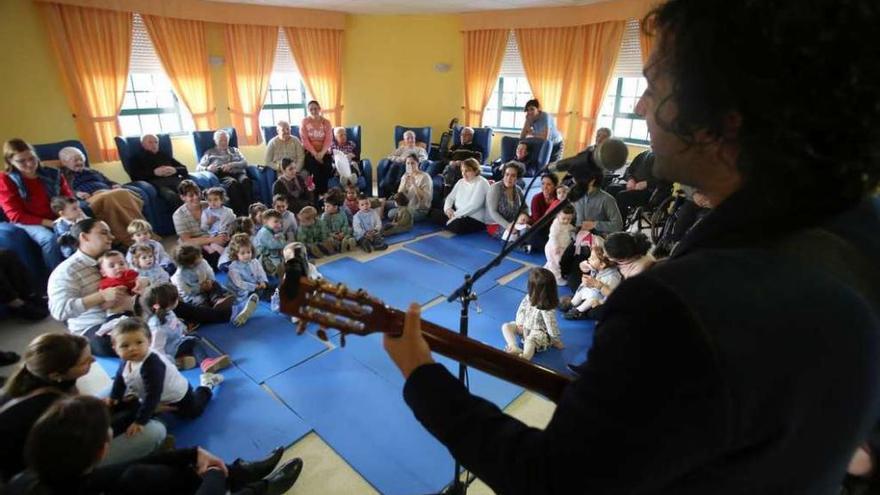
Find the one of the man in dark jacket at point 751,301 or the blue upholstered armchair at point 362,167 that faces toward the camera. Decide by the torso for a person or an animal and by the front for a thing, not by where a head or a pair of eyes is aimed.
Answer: the blue upholstered armchair

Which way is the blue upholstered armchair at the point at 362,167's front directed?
toward the camera

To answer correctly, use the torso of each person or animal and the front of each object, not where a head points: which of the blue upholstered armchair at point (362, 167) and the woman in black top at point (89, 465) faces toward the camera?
the blue upholstered armchair

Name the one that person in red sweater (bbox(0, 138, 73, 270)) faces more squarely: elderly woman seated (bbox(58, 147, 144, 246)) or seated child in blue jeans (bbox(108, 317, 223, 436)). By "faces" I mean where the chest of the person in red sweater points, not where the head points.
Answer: the seated child in blue jeans

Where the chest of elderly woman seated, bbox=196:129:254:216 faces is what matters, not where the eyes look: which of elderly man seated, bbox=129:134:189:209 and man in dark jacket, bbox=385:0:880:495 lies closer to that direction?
the man in dark jacket

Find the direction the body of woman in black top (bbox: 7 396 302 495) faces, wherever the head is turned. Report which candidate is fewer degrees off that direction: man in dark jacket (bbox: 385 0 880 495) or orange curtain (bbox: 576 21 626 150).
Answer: the orange curtain

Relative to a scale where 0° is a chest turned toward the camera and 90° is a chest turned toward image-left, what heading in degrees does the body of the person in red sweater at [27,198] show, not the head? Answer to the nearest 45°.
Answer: approximately 315°

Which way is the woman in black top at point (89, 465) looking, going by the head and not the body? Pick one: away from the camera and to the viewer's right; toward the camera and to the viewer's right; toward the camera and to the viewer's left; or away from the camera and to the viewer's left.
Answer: away from the camera and to the viewer's right

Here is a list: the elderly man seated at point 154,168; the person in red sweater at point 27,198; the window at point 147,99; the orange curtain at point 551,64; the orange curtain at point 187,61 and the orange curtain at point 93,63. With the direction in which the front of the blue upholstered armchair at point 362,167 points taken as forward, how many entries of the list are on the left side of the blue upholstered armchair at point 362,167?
1

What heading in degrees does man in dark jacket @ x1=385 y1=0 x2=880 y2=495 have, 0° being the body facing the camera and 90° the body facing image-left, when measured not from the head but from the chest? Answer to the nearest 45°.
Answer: approximately 135°

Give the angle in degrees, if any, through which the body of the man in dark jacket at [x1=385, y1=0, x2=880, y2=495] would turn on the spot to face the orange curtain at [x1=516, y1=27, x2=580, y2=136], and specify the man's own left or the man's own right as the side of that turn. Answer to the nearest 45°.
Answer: approximately 45° to the man's own right

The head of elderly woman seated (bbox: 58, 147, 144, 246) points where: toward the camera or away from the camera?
toward the camera

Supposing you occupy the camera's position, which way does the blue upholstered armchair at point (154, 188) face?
facing the viewer and to the right of the viewer

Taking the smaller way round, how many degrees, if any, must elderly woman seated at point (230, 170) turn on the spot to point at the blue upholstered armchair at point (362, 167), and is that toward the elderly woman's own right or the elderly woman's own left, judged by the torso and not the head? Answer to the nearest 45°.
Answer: approximately 45° to the elderly woman's own left

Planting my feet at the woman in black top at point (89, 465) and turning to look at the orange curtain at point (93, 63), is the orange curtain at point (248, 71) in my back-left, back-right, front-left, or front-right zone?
front-right

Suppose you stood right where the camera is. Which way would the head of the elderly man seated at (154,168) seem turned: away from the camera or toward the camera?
toward the camera
